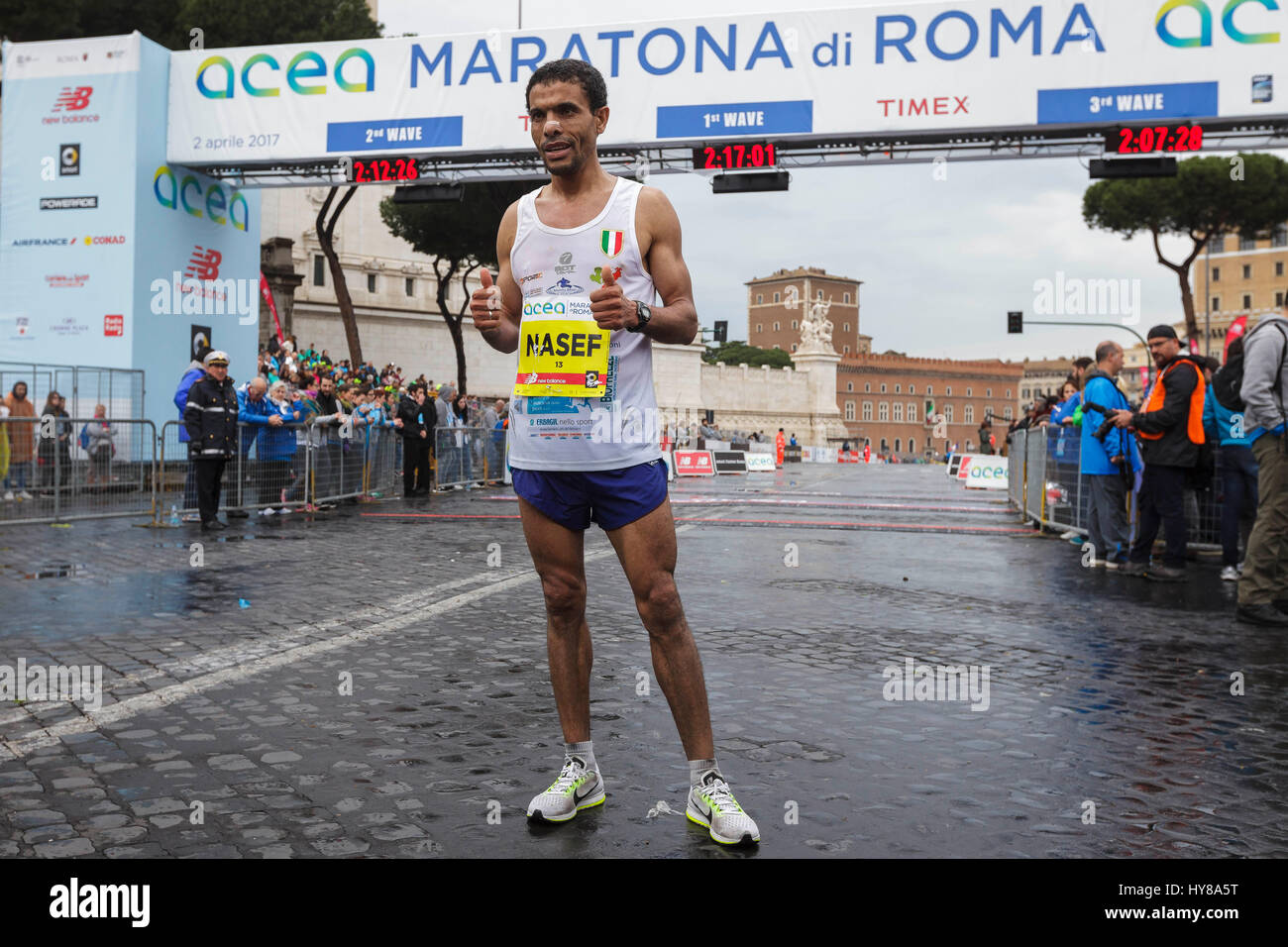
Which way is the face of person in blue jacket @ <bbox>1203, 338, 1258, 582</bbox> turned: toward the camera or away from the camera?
away from the camera

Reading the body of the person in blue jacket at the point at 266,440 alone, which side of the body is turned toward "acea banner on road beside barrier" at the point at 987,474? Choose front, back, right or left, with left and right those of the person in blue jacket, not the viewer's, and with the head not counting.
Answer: left

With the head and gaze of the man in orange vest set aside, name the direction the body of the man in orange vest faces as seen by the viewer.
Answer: to the viewer's left

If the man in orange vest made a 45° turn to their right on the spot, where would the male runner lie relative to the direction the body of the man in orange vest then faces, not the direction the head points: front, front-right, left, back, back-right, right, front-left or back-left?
back-left

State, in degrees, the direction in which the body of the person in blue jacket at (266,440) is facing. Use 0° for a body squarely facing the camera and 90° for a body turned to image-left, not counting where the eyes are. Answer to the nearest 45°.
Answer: approximately 315°
